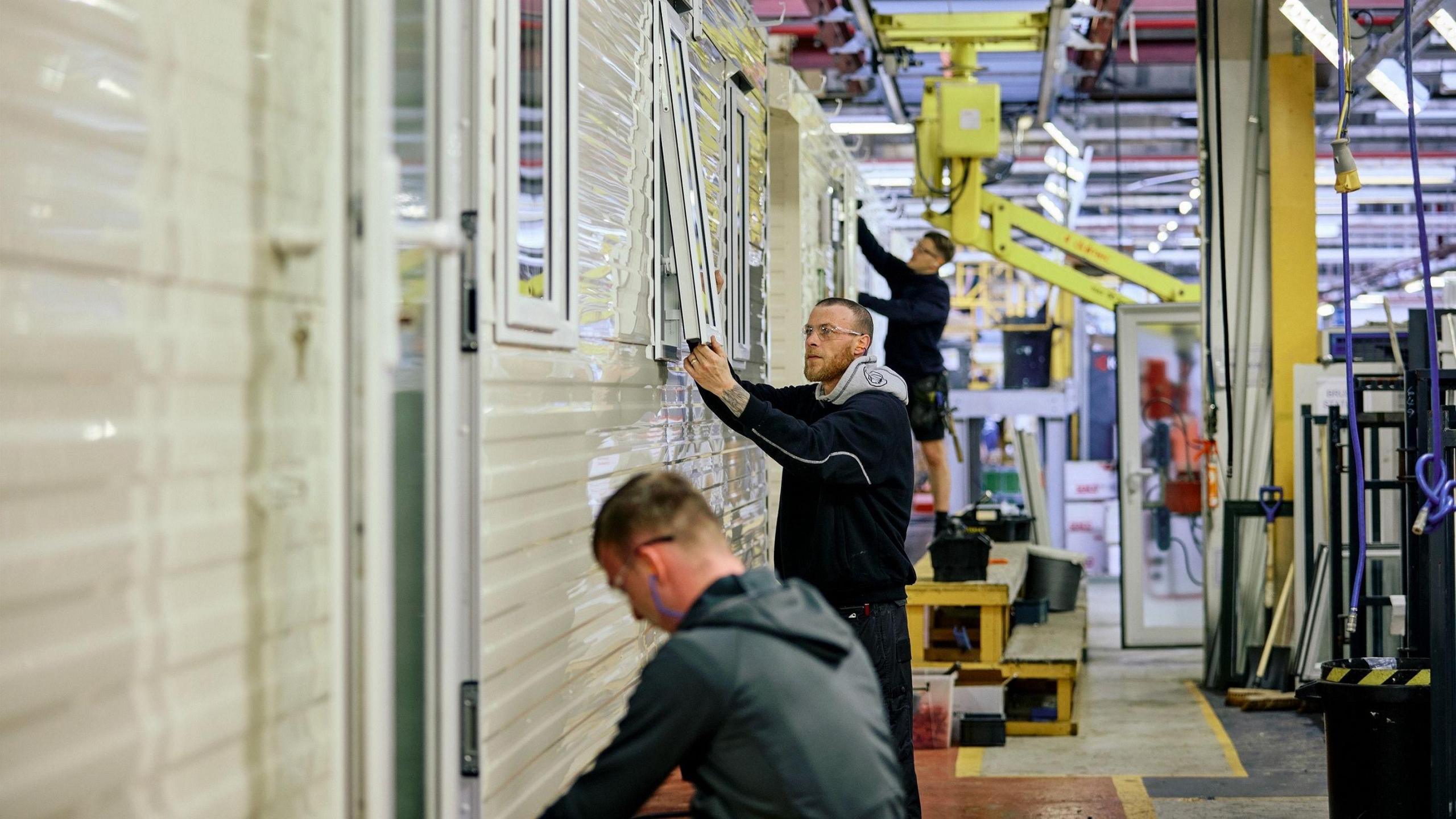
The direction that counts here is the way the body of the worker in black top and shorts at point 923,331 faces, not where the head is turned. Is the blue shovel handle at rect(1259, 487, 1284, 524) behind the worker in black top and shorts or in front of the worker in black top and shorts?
behind

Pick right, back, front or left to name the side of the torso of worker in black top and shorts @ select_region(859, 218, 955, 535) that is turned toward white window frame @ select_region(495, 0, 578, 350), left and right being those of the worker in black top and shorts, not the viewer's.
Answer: left

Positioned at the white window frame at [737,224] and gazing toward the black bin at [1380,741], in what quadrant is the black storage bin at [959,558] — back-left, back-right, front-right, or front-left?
front-left

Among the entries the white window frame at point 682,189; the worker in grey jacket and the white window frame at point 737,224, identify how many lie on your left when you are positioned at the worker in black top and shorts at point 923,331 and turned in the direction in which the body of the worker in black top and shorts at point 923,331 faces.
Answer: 3

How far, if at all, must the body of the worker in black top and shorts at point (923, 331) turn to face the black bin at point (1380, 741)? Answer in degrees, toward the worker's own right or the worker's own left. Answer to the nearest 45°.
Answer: approximately 135° to the worker's own left

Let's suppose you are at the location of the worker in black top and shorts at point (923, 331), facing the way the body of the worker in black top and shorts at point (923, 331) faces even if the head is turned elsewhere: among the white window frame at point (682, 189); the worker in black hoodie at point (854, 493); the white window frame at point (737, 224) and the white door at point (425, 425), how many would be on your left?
4

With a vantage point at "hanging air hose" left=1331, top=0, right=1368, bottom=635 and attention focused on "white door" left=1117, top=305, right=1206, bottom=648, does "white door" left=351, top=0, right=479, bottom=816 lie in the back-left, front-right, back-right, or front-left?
back-left

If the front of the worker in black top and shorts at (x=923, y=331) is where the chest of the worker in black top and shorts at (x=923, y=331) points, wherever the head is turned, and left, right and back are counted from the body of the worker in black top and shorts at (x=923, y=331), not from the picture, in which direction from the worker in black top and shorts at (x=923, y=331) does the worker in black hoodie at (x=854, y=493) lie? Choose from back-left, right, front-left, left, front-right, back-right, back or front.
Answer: left

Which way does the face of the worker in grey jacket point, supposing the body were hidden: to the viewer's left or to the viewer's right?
to the viewer's left

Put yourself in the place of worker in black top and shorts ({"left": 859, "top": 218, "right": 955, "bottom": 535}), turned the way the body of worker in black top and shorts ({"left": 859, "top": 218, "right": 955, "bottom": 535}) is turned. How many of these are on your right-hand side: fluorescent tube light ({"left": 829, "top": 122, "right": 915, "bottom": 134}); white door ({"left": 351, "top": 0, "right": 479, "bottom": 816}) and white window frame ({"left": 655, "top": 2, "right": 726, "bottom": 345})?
1

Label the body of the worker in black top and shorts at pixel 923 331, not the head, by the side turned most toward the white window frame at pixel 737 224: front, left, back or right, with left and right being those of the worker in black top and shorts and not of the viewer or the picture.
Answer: left

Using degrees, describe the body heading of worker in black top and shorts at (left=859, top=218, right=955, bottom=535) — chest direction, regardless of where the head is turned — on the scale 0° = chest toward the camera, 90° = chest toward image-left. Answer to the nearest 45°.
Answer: approximately 90°
